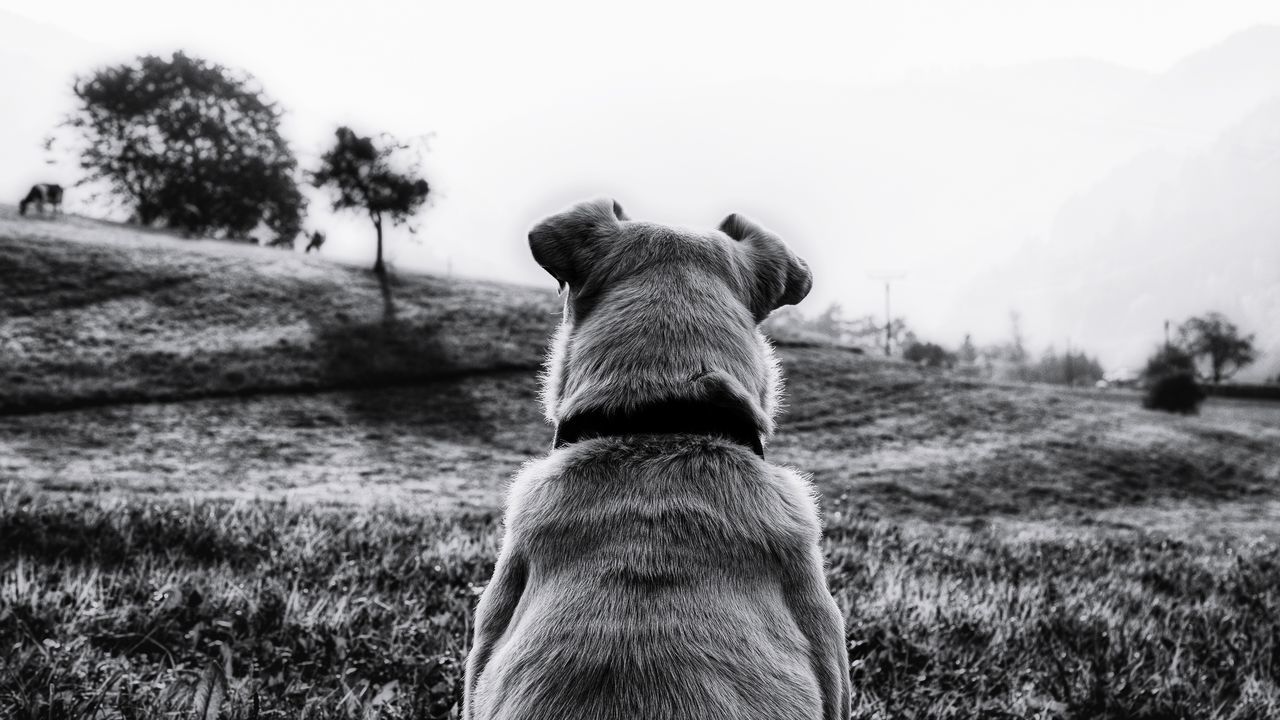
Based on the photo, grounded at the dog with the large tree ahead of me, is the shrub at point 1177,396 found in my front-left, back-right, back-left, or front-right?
front-right

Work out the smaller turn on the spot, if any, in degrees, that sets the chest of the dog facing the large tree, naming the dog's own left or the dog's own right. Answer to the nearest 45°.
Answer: approximately 45° to the dog's own left

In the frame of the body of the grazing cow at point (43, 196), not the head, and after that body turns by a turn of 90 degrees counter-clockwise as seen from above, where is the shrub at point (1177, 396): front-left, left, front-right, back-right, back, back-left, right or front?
front-left

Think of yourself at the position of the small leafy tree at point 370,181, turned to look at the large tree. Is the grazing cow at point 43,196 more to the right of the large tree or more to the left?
left

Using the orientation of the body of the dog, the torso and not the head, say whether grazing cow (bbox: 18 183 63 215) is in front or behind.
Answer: in front

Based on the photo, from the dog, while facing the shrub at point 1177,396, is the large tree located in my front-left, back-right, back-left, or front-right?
front-left

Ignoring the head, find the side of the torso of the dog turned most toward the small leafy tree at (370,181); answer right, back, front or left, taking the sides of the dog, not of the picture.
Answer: front

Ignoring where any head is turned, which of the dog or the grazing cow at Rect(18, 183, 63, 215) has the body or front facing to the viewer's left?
the grazing cow

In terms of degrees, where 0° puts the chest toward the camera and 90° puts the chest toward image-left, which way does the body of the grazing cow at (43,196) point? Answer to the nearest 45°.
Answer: approximately 90°

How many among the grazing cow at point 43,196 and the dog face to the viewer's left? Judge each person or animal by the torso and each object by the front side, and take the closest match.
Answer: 1

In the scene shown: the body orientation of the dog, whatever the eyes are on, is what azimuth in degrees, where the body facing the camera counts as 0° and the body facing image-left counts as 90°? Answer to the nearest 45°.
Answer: approximately 180°
